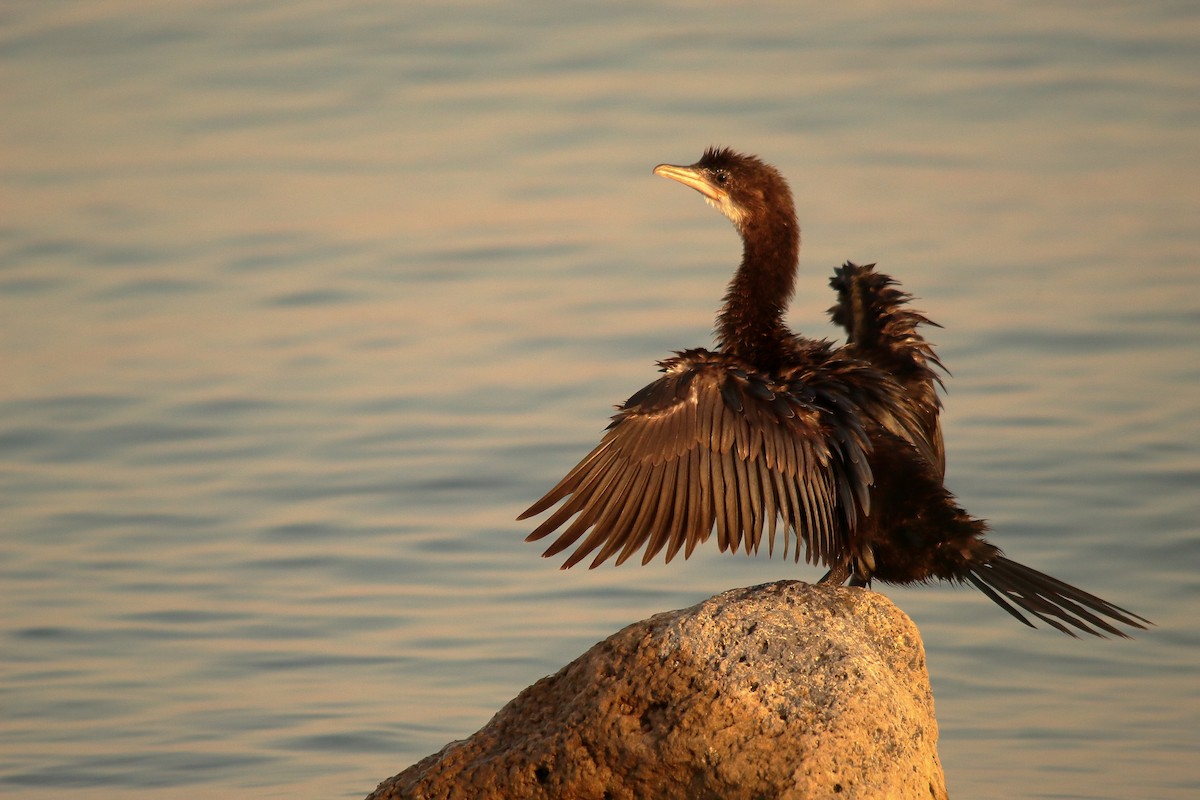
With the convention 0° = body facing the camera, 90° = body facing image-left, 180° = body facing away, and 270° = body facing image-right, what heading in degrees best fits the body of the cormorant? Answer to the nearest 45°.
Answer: approximately 135°
